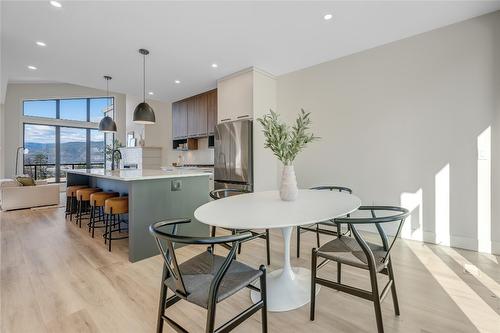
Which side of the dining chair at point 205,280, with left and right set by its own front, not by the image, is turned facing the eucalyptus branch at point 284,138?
front

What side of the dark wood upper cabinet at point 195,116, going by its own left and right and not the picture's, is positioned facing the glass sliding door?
right

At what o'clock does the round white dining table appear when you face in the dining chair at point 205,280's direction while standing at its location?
The round white dining table is roughly at 12 o'clock from the dining chair.

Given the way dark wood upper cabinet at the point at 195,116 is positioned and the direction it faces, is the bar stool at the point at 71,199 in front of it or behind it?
in front

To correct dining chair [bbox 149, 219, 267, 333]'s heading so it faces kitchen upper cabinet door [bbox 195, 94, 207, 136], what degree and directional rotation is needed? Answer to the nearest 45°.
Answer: approximately 45° to its left

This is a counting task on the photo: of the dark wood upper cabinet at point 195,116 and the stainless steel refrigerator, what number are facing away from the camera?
0

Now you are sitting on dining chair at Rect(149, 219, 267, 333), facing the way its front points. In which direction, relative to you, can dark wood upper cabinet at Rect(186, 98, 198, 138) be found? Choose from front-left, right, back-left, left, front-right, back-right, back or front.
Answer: front-left

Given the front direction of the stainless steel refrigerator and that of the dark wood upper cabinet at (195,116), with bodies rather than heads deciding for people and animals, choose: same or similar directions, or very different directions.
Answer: same or similar directions

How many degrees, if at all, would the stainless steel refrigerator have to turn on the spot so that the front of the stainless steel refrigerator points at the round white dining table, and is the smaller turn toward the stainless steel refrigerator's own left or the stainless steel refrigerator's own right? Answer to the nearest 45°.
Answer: approximately 45° to the stainless steel refrigerator's own left

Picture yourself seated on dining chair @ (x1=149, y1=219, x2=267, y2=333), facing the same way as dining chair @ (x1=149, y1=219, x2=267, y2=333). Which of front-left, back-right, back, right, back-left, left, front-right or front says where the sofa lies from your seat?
left

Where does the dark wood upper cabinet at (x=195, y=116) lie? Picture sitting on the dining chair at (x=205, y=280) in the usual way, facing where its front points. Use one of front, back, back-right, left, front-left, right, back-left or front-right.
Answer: front-left

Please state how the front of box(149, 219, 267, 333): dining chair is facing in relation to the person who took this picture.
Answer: facing away from the viewer and to the right of the viewer

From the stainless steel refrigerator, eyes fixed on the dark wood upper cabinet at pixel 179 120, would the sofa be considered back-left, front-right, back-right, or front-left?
front-left

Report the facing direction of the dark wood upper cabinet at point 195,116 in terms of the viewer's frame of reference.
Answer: facing the viewer and to the left of the viewer

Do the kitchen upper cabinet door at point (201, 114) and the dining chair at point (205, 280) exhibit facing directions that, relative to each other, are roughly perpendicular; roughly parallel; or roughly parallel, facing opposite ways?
roughly parallel, facing opposite ways

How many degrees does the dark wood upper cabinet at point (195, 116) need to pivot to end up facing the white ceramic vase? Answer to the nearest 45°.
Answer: approximately 45° to its left

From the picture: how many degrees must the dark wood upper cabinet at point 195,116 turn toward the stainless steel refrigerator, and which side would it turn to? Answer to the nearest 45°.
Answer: approximately 45° to its left

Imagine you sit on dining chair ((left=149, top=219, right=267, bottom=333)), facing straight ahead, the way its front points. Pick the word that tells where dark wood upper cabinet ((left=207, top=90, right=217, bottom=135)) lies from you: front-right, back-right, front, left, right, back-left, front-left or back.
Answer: front-left
